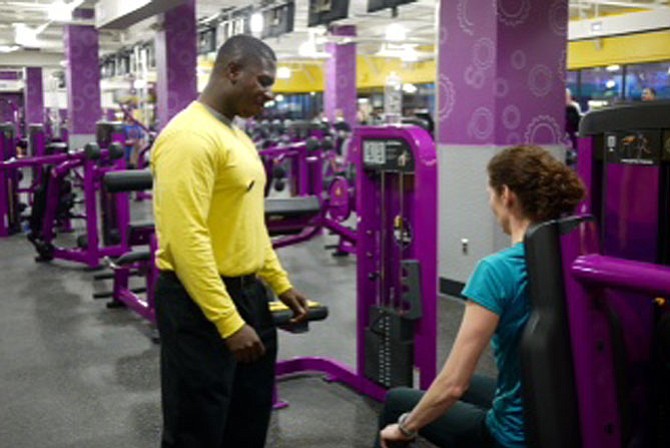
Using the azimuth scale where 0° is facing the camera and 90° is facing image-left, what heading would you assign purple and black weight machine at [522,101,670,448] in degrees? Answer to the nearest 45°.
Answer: approximately 90°

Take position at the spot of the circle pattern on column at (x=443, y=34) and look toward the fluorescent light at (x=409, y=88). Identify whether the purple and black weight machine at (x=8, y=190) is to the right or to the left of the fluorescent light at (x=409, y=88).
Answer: left

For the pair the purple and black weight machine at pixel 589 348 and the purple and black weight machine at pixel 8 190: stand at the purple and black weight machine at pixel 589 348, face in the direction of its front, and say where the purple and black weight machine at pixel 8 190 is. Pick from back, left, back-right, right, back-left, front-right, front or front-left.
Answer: front-right

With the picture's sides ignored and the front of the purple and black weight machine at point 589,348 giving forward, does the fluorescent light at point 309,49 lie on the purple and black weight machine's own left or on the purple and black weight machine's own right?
on the purple and black weight machine's own right

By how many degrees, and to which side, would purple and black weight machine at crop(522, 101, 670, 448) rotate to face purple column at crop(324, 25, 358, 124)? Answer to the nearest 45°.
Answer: approximately 90° to its right

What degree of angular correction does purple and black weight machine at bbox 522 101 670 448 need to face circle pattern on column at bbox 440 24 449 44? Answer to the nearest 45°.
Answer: approximately 90° to its right

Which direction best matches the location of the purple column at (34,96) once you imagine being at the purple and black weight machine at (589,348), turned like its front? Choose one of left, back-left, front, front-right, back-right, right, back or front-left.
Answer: front-right

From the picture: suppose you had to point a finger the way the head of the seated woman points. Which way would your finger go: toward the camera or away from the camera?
away from the camera

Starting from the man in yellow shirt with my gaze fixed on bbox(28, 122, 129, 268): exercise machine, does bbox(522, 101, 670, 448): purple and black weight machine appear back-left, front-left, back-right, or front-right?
back-right

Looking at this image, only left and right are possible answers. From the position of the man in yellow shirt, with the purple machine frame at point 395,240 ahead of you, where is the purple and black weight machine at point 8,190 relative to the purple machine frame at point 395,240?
left

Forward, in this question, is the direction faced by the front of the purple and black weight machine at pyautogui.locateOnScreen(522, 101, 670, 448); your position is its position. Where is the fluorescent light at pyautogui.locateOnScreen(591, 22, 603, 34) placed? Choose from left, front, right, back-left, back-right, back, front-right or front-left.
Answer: right

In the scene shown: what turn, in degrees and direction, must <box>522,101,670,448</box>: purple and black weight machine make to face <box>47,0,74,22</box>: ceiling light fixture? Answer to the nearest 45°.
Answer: approximately 45° to its right
